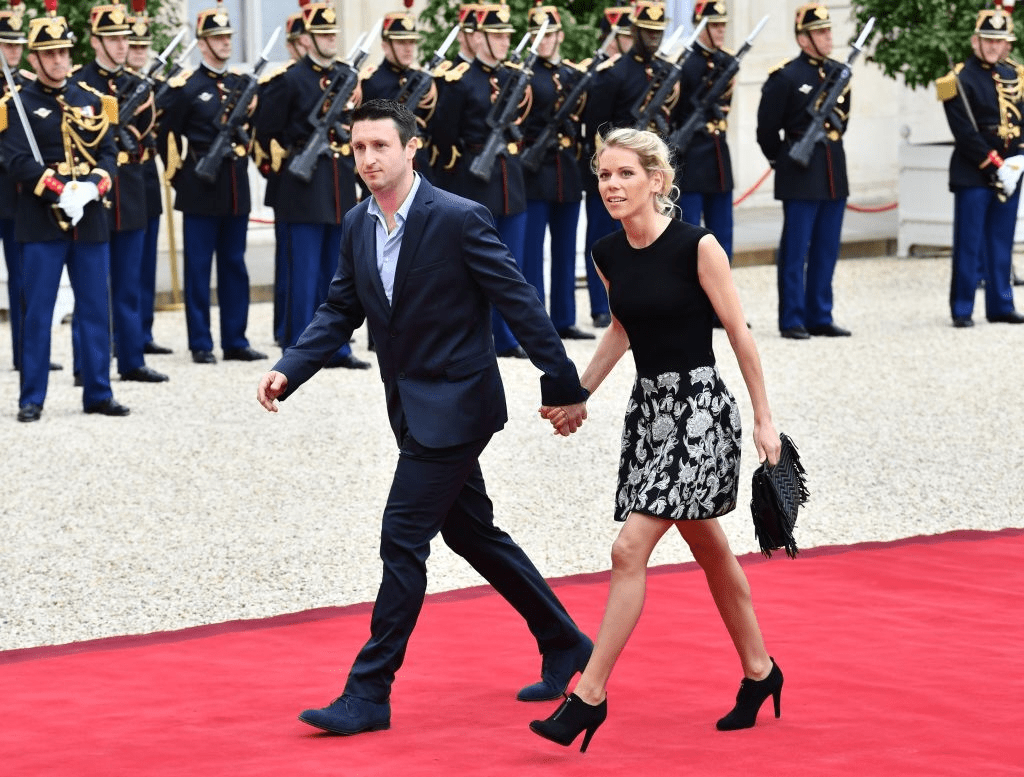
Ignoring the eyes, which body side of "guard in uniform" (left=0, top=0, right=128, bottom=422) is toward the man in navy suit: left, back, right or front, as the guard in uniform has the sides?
front

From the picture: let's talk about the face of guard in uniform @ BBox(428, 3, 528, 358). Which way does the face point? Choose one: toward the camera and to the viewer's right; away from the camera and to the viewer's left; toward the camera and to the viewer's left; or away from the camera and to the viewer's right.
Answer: toward the camera and to the viewer's right

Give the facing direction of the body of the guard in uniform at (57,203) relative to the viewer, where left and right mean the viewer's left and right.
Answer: facing the viewer

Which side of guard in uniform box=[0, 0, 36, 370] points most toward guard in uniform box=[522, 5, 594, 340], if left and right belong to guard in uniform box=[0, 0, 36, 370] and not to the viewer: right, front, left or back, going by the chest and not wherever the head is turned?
left

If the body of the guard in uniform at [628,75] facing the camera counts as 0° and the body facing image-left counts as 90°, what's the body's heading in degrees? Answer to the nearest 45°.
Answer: approximately 315°

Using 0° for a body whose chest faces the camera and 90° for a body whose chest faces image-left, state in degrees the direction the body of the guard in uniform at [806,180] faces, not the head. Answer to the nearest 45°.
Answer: approximately 315°

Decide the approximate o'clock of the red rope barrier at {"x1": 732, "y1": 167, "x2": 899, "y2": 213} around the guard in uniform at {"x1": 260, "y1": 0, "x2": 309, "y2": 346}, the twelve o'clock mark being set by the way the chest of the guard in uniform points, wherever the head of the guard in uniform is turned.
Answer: The red rope barrier is roughly at 9 o'clock from the guard in uniform.

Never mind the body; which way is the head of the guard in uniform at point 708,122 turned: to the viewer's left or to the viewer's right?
to the viewer's right

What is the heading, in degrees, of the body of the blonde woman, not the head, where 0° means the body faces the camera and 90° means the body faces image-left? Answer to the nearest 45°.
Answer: approximately 45°

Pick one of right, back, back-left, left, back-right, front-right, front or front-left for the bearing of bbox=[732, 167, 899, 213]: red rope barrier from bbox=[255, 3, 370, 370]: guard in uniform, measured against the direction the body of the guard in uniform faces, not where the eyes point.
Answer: left

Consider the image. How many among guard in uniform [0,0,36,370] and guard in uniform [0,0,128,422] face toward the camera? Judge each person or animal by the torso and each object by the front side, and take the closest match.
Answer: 2

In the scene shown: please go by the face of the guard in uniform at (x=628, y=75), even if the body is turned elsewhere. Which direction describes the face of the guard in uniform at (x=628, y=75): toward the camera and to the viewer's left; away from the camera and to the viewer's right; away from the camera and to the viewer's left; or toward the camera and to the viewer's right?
toward the camera and to the viewer's right

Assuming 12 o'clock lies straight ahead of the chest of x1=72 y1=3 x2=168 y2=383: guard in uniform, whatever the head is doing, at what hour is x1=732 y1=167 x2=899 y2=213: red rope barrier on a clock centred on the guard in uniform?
The red rope barrier is roughly at 9 o'clock from the guard in uniform.

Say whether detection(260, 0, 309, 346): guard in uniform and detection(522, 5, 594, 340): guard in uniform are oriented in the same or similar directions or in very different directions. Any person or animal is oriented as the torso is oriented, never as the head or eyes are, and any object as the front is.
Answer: same or similar directions

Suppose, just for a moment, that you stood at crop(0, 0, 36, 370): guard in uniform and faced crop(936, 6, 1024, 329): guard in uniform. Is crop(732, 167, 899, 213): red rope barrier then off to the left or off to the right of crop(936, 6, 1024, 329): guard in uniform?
left

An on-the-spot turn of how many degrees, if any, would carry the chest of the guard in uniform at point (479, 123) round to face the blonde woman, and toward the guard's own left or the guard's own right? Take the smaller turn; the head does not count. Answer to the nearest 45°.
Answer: approximately 45° to the guard's own right
